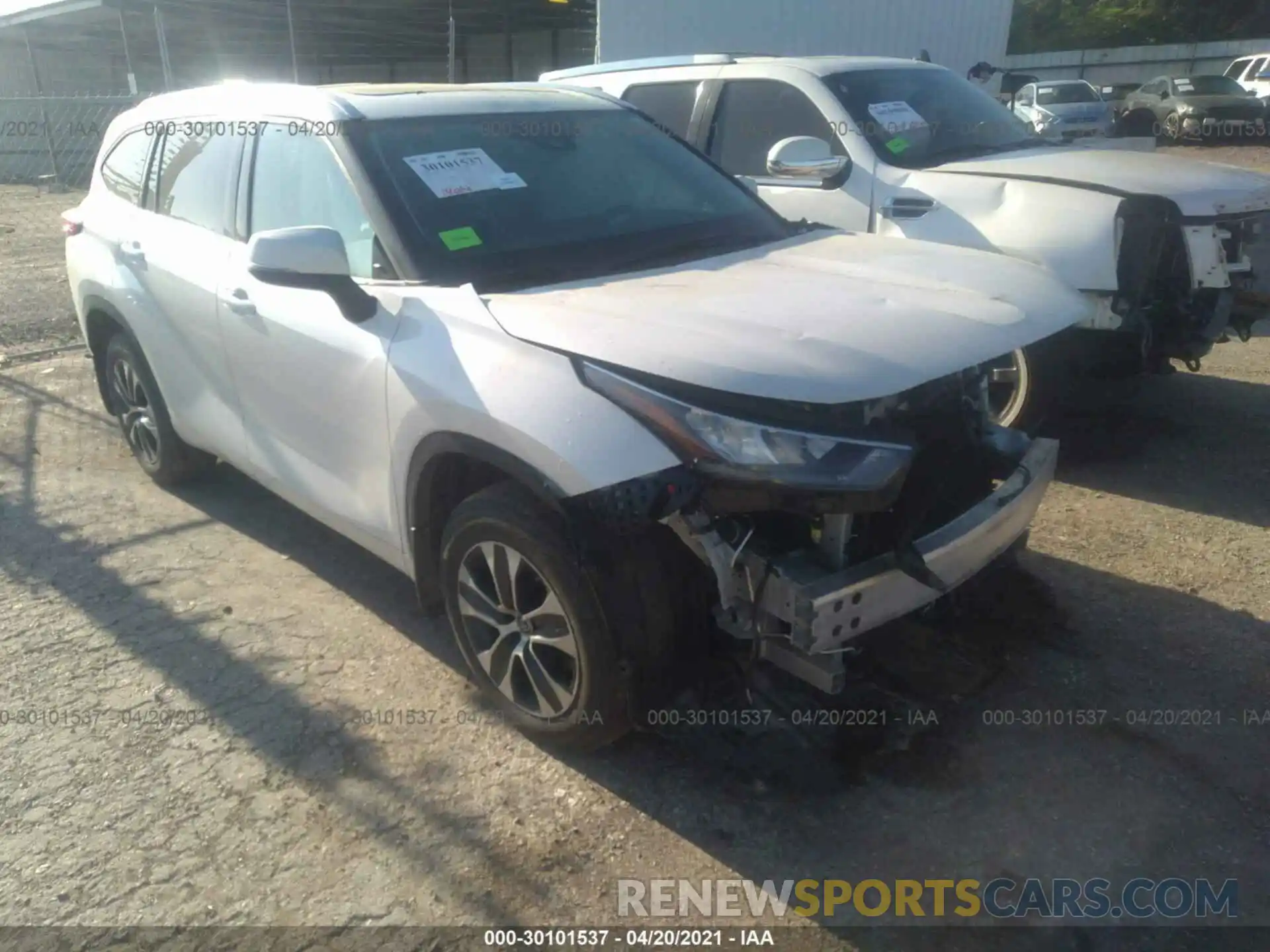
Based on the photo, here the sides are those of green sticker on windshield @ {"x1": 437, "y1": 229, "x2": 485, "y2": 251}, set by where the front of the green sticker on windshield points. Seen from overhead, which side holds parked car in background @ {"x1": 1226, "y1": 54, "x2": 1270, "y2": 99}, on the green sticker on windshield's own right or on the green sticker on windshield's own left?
on the green sticker on windshield's own left

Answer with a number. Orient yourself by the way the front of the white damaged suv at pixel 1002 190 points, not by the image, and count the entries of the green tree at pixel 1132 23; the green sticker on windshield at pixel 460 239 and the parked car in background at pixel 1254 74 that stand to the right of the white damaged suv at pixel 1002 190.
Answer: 1

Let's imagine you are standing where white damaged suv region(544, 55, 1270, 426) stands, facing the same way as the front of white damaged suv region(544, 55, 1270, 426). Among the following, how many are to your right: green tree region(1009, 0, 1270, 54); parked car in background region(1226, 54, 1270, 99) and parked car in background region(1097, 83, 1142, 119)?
0

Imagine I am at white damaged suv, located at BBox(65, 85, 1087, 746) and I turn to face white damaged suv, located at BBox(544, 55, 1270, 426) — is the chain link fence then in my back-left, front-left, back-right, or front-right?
front-left

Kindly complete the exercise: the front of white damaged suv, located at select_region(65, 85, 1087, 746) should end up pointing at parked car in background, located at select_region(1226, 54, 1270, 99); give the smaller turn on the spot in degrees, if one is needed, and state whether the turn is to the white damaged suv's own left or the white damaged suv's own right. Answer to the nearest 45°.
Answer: approximately 90° to the white damaged suv's own left

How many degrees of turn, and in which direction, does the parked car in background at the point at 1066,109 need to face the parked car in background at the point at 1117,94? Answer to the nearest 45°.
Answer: approximately 135° to its left

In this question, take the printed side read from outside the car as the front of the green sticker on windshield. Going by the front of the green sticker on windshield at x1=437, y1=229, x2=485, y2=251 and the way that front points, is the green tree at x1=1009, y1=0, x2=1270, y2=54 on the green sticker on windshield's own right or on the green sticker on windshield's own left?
on the green sticker on windshield's own left

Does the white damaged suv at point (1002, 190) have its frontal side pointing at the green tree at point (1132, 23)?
no

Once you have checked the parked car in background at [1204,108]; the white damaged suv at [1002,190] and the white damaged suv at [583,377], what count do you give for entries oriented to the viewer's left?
0

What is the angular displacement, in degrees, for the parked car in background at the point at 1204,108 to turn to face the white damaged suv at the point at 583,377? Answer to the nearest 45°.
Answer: approximately 45° to its right

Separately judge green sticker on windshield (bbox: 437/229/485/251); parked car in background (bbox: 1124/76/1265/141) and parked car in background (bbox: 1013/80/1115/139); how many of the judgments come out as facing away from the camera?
0

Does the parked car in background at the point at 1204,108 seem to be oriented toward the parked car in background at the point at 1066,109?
no

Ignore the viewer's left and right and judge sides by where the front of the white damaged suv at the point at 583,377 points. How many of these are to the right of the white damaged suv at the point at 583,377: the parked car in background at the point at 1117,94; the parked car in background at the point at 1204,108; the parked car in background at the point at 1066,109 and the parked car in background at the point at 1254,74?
0

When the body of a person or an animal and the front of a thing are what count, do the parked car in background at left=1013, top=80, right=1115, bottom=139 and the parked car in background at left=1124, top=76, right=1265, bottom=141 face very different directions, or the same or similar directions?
same or similar directions

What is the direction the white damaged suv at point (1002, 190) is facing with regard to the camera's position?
facing the viewer and to the right of the viewer

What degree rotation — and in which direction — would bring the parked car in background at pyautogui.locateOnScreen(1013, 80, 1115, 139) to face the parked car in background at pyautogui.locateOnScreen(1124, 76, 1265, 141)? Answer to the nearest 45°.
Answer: approximately 90° to its left

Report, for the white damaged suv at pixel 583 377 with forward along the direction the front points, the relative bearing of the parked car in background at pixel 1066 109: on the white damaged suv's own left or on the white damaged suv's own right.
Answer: on the white damaged suv's own left

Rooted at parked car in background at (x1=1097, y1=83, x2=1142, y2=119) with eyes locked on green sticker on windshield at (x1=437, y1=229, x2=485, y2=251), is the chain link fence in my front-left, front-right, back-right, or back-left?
front-right
